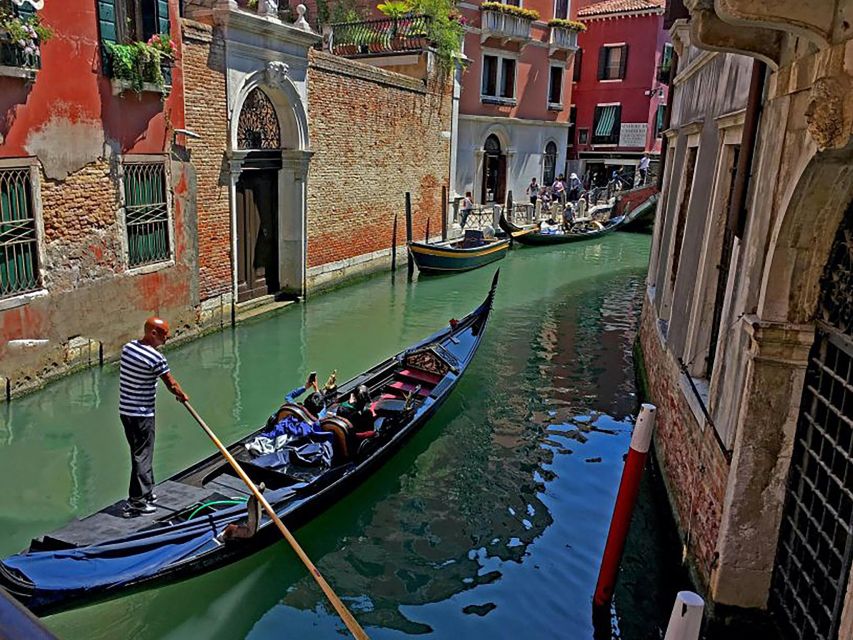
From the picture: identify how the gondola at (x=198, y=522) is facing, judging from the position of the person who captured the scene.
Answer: facing away from the viewer and to the right of the viewer

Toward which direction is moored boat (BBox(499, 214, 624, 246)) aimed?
to the viewer's left

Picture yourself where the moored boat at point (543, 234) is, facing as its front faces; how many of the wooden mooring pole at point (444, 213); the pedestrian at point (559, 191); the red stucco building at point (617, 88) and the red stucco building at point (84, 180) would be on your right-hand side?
2

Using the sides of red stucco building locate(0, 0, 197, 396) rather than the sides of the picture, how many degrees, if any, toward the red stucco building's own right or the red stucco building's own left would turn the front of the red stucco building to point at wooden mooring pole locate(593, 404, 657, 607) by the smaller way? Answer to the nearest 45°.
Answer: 0° — it already faces it

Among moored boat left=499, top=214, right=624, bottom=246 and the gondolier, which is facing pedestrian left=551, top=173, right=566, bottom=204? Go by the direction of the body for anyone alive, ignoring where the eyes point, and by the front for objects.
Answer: the gondolier

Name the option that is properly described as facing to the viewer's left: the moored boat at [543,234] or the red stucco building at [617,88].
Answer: the moored boat

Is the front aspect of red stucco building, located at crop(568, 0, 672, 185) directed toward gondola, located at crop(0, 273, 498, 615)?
yes
